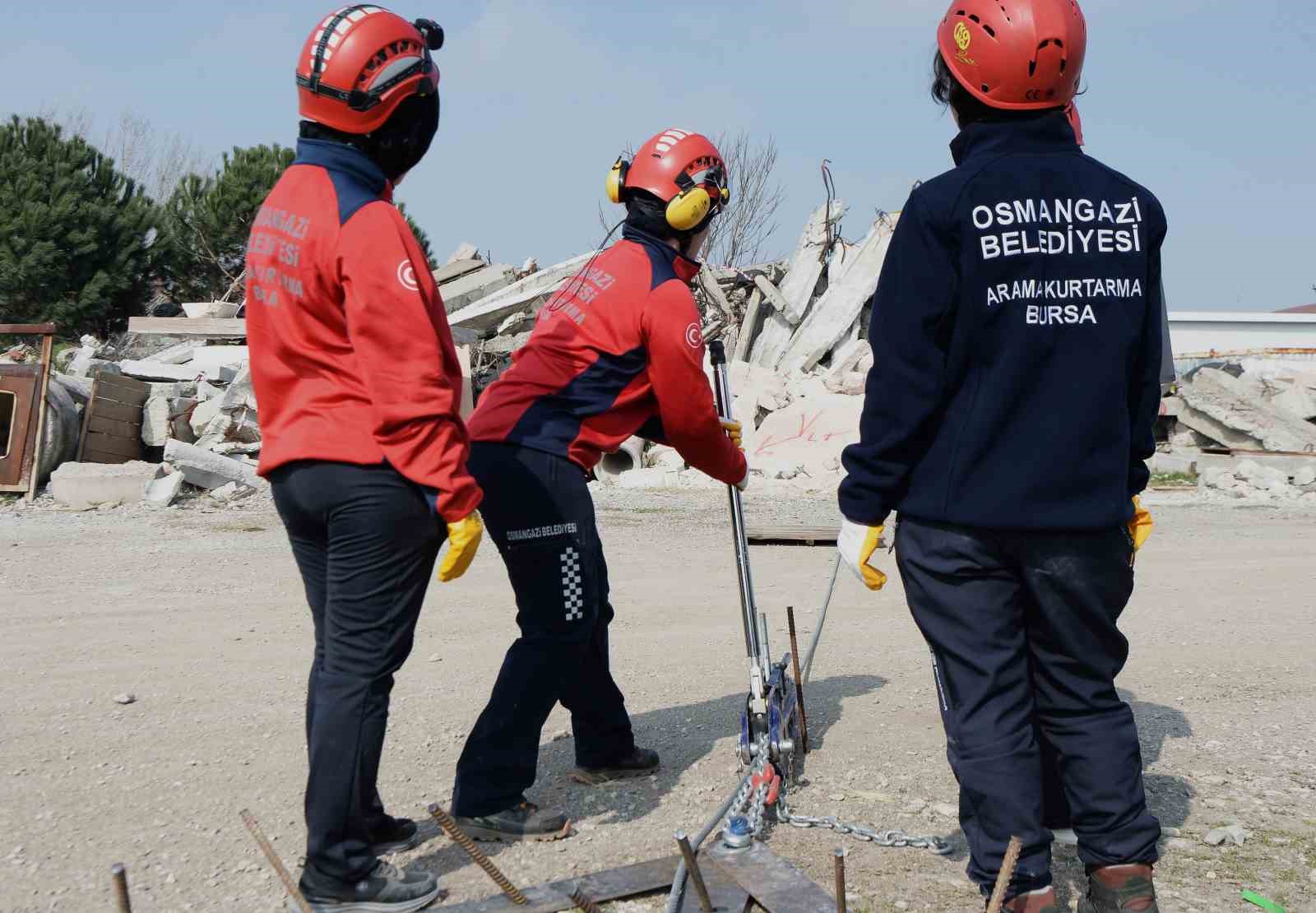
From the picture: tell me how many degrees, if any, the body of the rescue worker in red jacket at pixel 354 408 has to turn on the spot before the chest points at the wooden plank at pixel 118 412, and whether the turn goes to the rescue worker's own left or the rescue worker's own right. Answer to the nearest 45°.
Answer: approximately 45° to the rescue worker's own left

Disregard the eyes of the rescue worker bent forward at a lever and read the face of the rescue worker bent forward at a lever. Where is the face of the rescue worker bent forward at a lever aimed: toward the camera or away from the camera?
away from the camera

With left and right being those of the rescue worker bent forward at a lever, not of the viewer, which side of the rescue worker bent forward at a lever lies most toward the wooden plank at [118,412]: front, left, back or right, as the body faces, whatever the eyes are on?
left

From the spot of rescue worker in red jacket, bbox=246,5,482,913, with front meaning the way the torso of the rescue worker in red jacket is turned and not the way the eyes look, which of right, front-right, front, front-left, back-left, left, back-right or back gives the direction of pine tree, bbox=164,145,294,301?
front-left

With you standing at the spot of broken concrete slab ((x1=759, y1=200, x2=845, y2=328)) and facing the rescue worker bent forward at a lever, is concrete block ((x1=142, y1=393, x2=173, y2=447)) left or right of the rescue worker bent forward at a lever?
right

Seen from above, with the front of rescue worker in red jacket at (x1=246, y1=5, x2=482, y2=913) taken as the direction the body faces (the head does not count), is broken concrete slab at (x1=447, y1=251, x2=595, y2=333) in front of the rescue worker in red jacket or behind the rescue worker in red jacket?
in front

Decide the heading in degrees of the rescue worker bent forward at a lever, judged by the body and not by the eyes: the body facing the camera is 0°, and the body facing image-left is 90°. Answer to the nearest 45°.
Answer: approximately 225°

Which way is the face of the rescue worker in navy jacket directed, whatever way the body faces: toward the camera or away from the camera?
away from the camera

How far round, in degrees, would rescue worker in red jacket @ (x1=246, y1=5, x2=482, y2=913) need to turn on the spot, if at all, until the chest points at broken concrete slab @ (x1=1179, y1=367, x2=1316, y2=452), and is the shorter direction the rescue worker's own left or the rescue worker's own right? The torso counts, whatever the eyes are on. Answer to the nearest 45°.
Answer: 0° — they already face it

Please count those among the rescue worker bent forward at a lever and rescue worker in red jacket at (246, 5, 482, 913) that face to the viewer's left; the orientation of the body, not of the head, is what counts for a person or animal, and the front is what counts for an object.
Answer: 0

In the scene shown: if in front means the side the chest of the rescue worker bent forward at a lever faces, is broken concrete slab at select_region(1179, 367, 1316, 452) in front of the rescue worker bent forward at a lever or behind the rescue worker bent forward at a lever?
in front

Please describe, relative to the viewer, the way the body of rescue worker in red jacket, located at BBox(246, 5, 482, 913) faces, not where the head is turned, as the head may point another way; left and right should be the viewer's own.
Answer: facing away from the viewer and to the right of the viewer

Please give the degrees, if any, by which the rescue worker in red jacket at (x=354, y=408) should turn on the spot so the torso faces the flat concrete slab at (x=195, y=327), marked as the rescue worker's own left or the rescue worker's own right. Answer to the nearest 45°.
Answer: approximately 45° to the rescue worker's own left
